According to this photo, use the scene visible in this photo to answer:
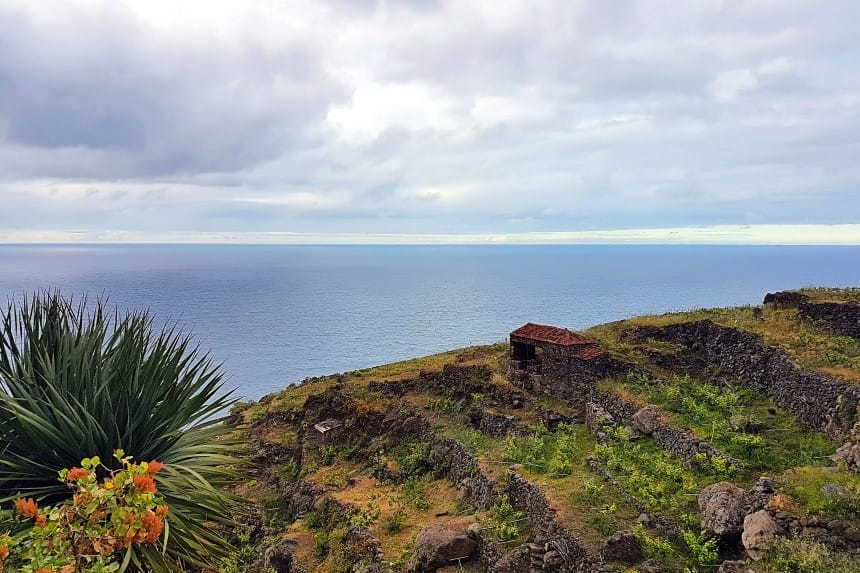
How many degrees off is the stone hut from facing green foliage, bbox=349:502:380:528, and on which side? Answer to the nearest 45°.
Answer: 0° — it already faces it

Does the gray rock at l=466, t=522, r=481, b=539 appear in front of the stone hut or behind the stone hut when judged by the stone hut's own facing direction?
in front

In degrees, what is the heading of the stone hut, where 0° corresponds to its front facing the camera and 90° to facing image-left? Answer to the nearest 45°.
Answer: approximately 45°

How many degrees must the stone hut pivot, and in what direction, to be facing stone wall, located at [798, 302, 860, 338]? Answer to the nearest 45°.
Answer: approximately 135° to its left

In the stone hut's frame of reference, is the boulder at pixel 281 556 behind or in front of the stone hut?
in front

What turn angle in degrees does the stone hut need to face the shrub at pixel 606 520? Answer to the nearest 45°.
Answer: approximately 45° to its left

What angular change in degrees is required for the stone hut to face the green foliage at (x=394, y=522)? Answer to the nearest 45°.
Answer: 0° — it already faces it

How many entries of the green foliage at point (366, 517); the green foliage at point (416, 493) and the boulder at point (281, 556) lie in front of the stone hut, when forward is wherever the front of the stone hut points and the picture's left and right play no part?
3

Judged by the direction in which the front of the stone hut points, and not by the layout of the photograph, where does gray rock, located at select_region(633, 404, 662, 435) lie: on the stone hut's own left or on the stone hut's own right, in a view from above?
on the stone hut's own left

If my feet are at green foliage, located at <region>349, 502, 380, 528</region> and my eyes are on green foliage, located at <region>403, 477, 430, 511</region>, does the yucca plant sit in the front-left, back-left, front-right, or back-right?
back-right

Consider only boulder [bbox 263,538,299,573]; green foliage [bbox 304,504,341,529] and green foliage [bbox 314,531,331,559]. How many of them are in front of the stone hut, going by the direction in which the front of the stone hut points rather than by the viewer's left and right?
3

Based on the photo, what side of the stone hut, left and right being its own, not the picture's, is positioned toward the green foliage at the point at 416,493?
front

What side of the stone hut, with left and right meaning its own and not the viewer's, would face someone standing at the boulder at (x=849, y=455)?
left

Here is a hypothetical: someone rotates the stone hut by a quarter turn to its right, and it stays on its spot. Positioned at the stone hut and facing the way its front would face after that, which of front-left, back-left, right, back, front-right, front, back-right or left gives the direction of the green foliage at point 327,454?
front-left
